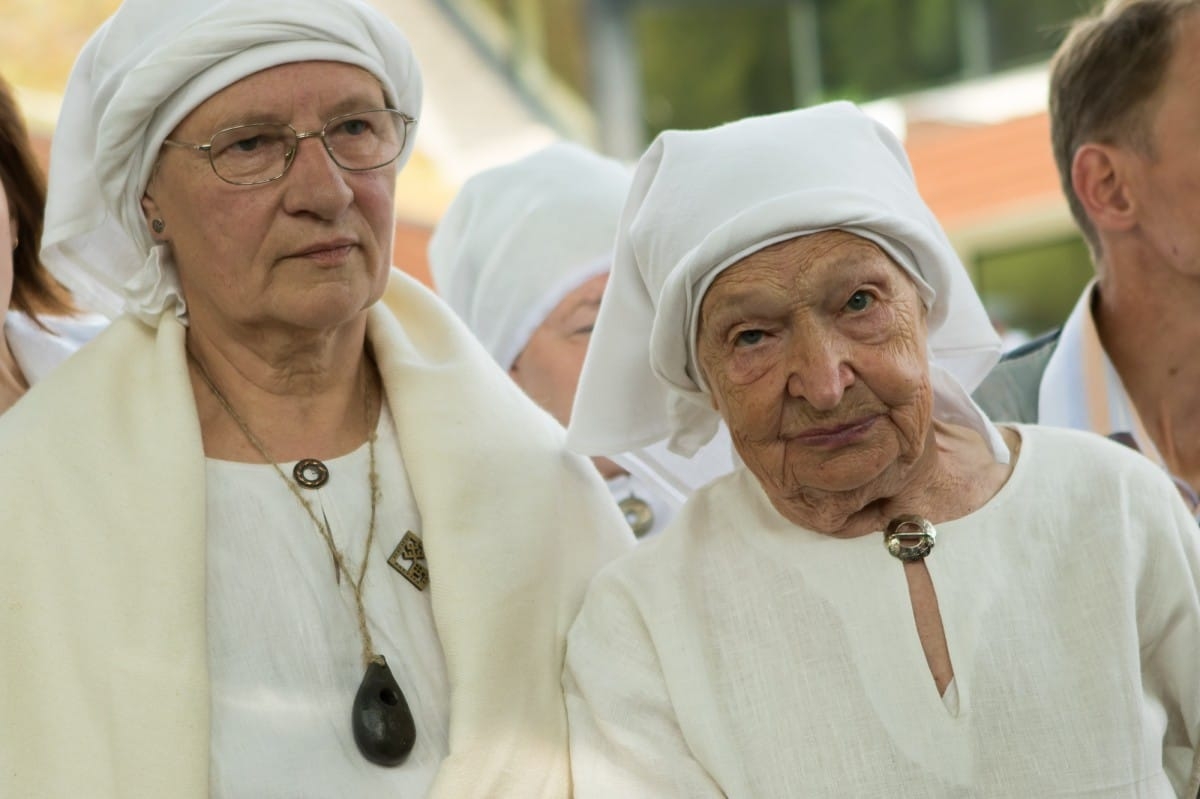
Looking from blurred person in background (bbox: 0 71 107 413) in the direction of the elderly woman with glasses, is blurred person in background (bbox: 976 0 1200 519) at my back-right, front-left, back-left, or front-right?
front-left

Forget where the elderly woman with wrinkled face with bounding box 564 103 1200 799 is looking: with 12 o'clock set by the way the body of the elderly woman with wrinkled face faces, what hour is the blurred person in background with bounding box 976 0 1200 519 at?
The blurred person in background is roughly at 7 o'clock from the elderly woman with wrinkled face.

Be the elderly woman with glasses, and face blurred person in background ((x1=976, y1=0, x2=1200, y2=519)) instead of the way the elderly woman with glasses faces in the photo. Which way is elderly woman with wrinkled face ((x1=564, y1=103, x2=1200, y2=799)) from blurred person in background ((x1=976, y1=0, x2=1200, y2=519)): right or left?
right

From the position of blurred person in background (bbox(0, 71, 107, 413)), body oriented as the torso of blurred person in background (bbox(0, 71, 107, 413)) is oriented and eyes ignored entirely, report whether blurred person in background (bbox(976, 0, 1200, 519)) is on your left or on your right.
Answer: on your left

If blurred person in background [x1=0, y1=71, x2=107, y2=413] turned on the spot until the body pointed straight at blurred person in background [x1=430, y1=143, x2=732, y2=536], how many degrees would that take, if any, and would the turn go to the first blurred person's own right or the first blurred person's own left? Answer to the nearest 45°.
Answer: approximately 90° to the first blurred person's own left

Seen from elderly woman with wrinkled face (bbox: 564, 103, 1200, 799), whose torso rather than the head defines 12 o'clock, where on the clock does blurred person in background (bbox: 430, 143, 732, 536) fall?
The blurred person in background is roughly at 5 o'clock from the elderly woman with wrinkled face.

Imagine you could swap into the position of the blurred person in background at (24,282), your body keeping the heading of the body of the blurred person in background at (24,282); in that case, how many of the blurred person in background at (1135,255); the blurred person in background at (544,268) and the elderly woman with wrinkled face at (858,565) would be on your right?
0

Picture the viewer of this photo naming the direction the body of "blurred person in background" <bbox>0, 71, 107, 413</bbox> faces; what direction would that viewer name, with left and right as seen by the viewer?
facing the viewer

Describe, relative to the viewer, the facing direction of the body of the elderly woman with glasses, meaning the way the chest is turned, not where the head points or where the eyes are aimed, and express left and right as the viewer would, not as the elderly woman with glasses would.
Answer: facing the viewer and to the right of the viewer

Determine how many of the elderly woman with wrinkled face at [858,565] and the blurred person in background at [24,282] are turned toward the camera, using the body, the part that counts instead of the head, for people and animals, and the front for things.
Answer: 2

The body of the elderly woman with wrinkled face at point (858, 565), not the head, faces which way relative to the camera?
toward the camera

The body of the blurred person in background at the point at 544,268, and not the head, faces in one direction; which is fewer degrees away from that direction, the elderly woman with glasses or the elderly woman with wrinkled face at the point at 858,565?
the elderly woman with wrinkled face

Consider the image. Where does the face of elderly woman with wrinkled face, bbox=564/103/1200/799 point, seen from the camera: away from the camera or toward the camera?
toward the camera
